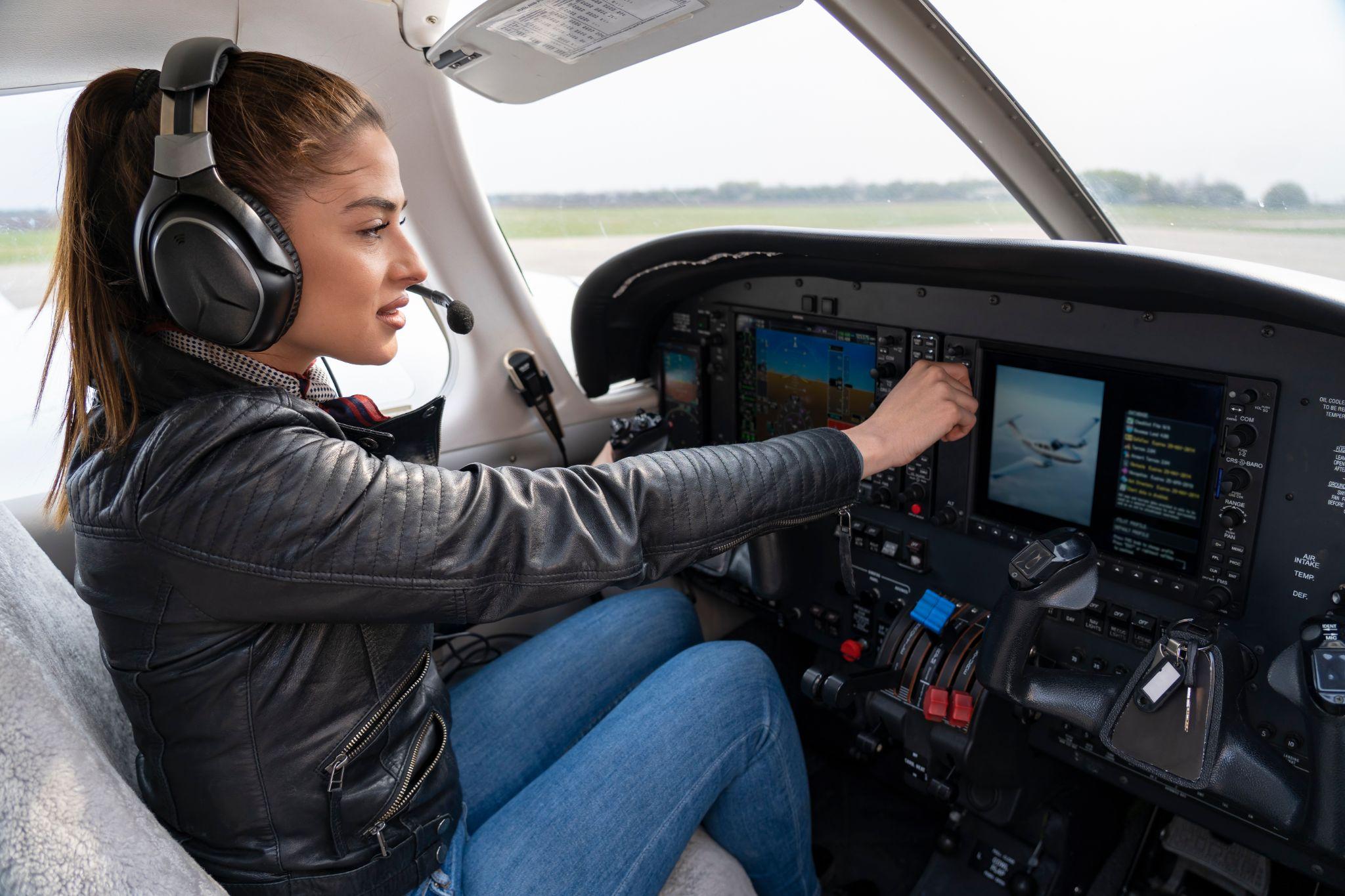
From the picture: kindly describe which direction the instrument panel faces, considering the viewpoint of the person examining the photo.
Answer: facing the viewer and to the left of the viewer

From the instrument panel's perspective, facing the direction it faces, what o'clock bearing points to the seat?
The seat is roughly at 12 o'clock from the instrument panel.
